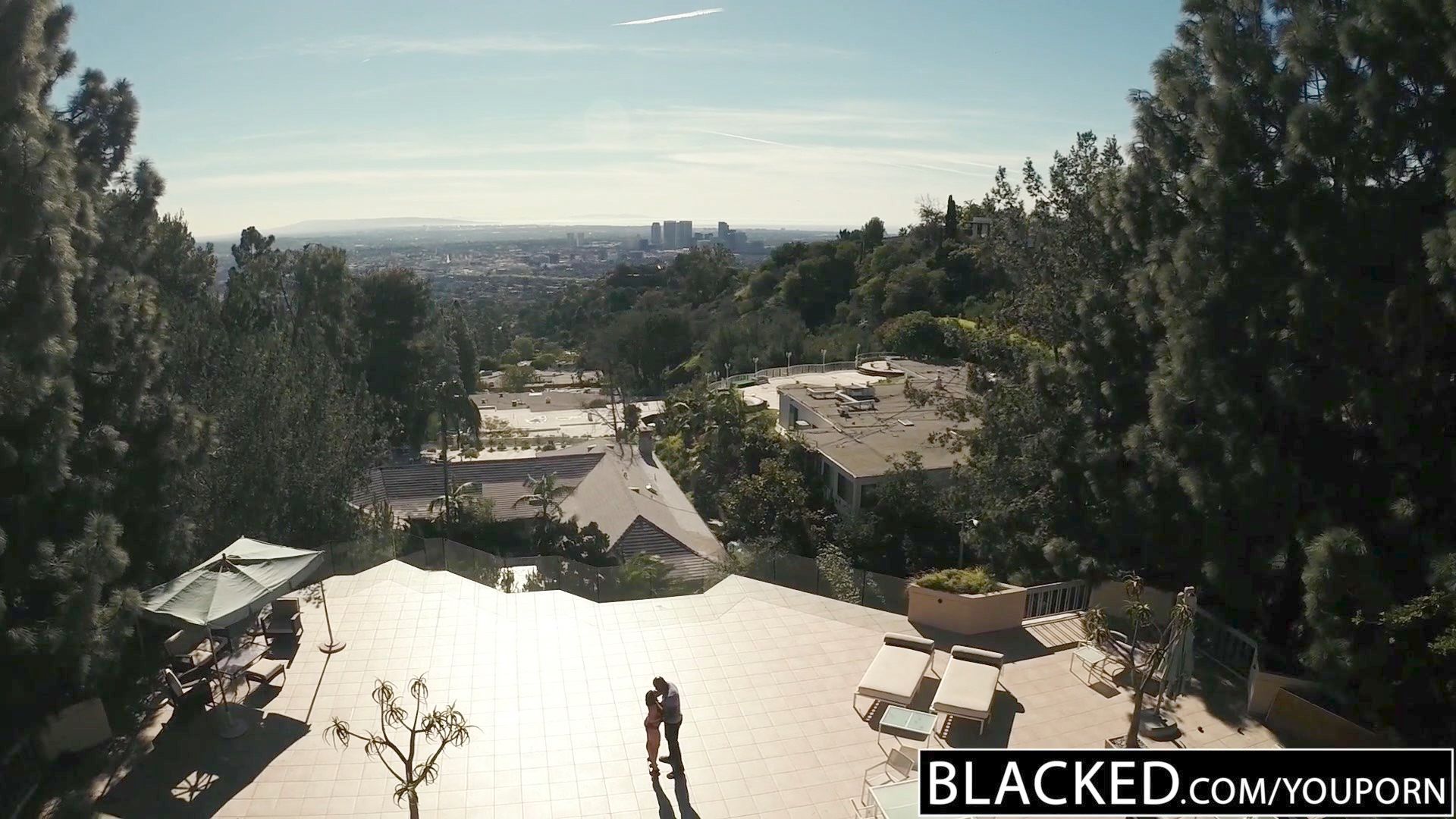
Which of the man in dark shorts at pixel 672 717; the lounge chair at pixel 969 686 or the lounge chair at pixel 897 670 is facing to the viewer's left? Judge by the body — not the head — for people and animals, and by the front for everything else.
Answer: the man in dark shorts

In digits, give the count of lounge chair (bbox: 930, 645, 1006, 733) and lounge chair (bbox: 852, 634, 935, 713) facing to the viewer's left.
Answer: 0

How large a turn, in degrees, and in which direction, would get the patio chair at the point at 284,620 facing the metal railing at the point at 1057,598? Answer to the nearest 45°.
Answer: approximately 135° to its left

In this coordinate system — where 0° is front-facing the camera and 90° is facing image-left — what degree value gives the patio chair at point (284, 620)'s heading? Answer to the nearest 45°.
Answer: approximately 45°

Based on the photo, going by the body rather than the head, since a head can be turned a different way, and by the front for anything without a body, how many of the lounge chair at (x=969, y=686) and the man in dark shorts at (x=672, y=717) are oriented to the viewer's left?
1

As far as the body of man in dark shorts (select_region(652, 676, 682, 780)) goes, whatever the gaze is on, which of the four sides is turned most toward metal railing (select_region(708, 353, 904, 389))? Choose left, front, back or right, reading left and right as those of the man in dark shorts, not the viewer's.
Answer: right

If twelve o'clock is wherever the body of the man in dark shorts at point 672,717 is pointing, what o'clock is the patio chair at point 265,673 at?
The patio chair is roughly at 1 o'clock from the man in dark shorts.

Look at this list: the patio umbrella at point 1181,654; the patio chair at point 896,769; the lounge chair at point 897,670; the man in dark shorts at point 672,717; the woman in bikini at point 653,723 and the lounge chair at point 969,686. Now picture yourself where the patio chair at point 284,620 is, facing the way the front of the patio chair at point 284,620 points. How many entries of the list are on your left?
6

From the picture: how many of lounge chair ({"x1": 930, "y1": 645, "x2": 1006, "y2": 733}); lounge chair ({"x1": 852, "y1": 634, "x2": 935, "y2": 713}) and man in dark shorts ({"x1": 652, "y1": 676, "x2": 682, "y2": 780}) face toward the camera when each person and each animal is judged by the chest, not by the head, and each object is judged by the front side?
2

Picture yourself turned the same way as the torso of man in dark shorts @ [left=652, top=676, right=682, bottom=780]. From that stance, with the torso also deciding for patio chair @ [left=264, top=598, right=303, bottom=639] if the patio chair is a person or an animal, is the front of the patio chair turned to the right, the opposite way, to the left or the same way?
to the left

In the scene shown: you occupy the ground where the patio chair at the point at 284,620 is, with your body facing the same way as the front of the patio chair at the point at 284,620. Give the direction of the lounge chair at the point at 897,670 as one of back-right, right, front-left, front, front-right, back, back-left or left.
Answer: left

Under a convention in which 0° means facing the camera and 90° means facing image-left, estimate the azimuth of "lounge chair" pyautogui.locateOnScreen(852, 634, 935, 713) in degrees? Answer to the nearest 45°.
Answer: approximately 0°

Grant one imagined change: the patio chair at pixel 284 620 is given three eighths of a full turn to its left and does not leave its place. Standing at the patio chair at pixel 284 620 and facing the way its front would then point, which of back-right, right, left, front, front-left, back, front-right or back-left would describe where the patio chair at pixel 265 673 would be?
right

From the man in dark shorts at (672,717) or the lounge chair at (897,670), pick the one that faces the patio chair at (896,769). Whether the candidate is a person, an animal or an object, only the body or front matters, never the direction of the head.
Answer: the lounge chair

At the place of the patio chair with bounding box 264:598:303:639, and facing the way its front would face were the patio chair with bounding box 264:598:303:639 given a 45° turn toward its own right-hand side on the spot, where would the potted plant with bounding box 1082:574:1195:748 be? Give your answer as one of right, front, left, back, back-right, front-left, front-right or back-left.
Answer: back-left

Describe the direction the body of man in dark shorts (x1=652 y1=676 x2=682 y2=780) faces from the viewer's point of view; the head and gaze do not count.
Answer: to the viewer's left

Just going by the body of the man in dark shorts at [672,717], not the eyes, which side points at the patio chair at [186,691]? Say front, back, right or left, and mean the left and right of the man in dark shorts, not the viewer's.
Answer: front
